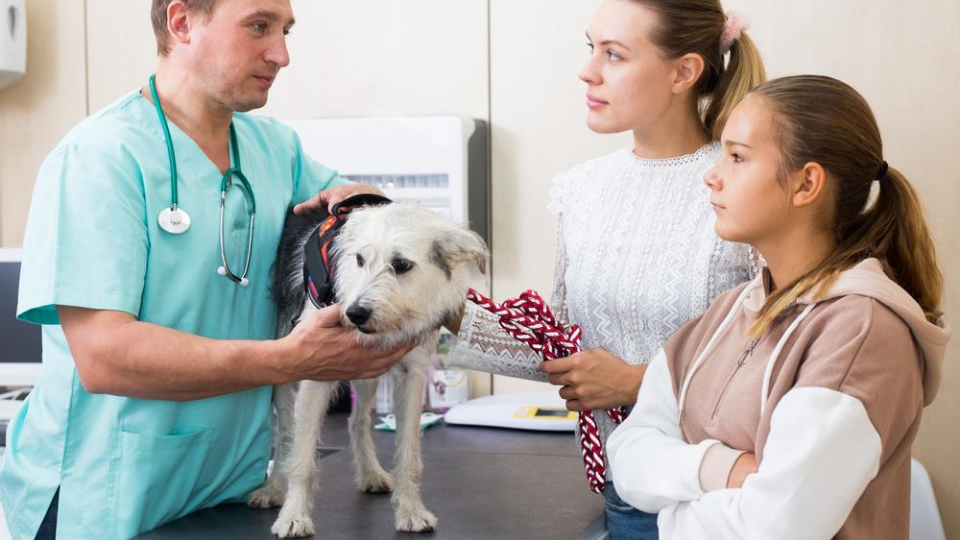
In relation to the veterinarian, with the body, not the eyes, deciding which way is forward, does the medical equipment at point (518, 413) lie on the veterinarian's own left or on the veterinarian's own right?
on the veterinarian's own left

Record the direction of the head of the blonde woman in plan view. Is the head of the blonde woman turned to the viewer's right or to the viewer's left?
to the viewer's left

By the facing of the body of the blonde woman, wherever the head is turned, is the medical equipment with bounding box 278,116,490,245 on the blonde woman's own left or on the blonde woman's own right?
on the blonde woman's own right

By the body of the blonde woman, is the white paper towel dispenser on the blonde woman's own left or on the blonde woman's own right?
on the blonde woman's own right

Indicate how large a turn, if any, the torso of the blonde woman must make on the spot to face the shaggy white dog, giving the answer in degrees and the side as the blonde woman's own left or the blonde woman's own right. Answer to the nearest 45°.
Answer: approximately 45° to the blonde woman's own right

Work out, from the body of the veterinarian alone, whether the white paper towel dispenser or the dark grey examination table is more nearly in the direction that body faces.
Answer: the dark grey examination table

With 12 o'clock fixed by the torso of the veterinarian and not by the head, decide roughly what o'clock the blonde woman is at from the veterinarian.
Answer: The blonde woman is roughly at 11 o'clock from the veterinarian.

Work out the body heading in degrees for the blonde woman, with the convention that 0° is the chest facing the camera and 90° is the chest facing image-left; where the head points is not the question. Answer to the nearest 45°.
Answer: approximately 45°
